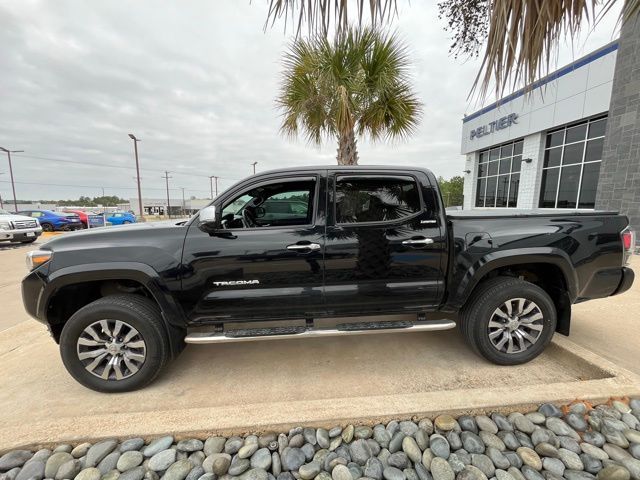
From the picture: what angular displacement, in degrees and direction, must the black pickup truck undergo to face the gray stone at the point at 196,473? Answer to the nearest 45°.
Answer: approximately 45° to its left

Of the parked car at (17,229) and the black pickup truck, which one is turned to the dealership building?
the parked car

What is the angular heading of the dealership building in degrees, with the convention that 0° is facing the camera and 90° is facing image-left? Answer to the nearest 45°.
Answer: approximately 45°

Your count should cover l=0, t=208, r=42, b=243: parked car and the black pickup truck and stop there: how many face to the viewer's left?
1

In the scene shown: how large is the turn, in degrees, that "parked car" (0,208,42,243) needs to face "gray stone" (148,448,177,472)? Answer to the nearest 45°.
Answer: approximately 45° to its right

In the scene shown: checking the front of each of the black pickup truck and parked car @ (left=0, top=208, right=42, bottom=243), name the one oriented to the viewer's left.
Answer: the black pickup truck

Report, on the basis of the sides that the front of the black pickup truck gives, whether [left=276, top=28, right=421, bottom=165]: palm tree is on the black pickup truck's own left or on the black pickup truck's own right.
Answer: on the black pickup truck's own right

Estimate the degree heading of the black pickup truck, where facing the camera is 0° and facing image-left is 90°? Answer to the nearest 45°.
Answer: approximately 90°

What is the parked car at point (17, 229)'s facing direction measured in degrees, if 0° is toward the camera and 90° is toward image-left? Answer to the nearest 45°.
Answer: approximately 315°

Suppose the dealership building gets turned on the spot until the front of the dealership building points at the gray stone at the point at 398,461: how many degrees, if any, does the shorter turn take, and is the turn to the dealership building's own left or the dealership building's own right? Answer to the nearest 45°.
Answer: approximately 45° to the dealership building's own left
